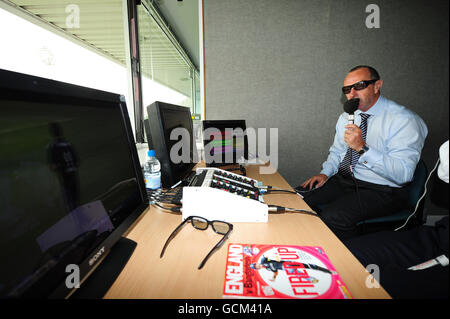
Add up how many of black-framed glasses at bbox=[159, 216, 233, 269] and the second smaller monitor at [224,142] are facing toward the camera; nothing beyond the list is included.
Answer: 1

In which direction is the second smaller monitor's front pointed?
toward the camera

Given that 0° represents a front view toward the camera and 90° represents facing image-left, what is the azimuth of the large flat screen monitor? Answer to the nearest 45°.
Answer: approximately 315°

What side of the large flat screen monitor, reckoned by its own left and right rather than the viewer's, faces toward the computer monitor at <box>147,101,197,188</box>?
left

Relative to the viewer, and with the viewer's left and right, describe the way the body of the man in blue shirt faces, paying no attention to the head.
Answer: facing the viewer and to the left of the viewer

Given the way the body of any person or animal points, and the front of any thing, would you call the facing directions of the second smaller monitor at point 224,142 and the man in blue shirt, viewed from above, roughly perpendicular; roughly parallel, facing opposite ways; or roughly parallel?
roughly perpendicular

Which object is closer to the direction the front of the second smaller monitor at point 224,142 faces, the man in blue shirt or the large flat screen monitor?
the large flat screen monitor

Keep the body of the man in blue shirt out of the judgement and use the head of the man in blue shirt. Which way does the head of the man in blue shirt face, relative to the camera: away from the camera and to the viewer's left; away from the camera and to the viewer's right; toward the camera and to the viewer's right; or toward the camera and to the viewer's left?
toward the camera and to the viewer's left
